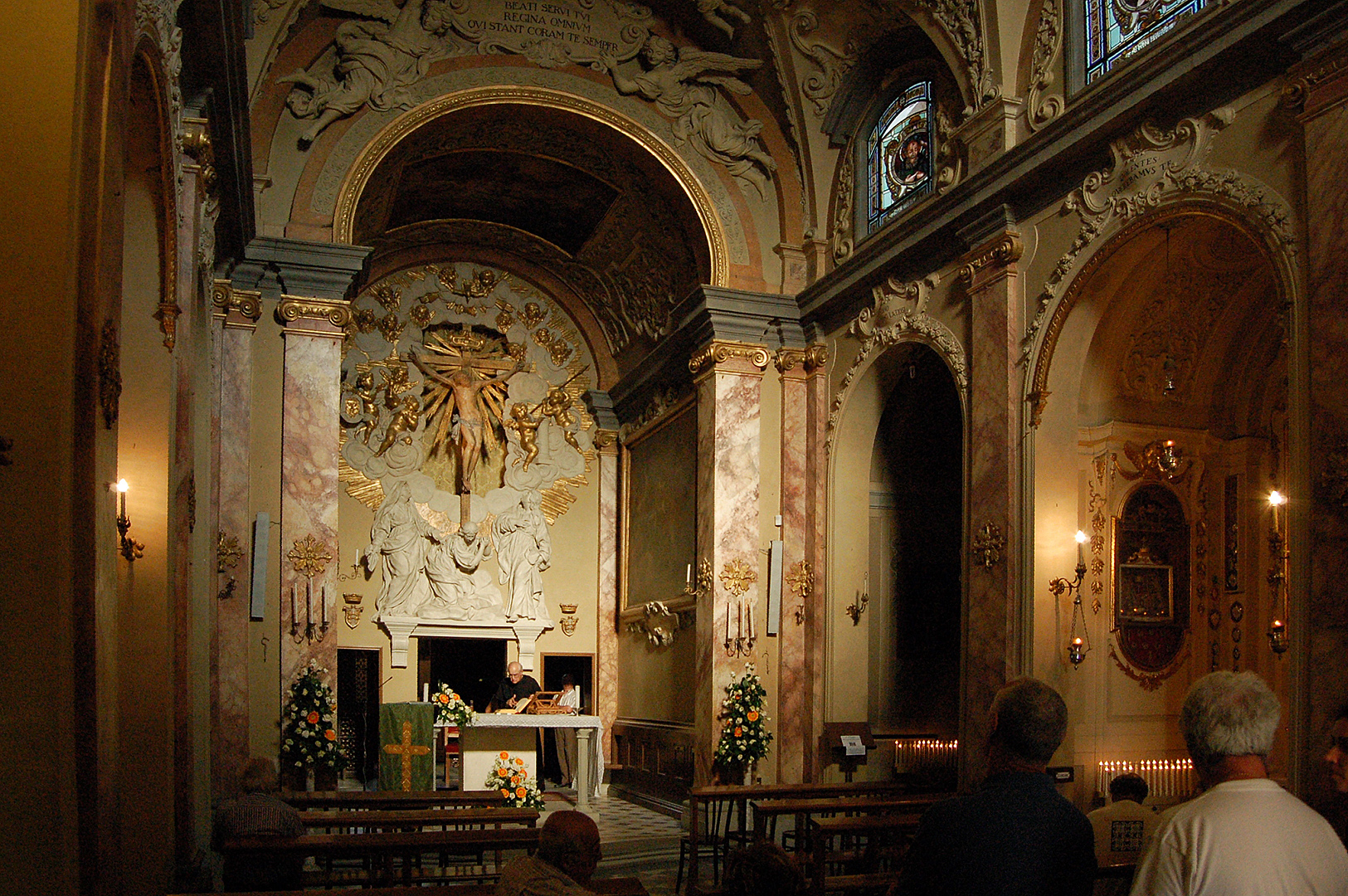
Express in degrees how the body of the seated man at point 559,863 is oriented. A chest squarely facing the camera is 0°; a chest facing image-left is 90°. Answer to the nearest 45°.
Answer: approximately 225°

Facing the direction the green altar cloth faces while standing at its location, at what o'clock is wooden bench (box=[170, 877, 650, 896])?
The wooden bench is roughly at 12 o'clock from the green altar cloth.

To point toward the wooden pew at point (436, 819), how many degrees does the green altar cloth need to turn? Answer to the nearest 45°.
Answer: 0° — it already faces it

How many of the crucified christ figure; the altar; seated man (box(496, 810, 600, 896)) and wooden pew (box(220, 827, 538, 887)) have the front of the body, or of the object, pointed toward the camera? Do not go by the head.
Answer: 2

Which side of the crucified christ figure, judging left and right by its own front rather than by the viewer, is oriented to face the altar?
front

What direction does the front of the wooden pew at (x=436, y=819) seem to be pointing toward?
away from the camera

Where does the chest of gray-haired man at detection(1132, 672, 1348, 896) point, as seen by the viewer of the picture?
away from the camera

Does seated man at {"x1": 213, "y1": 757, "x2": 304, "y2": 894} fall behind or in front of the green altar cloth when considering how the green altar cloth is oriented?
in front

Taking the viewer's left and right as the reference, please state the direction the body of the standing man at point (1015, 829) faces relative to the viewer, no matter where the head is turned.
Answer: facing away from the viewer

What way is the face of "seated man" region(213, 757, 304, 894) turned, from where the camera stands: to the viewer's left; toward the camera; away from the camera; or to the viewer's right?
away from the camera

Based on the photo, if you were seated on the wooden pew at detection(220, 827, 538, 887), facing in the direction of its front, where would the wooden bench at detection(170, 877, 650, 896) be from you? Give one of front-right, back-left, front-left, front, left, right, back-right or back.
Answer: back

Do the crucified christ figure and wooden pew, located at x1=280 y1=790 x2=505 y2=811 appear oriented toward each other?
yes

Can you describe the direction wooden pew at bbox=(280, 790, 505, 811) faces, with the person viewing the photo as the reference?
facing away from the viewer

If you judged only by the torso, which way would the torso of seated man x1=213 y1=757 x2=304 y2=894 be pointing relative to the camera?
away from the camera
